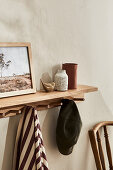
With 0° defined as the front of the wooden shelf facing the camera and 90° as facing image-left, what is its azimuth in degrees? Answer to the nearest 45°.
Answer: approximately 315°

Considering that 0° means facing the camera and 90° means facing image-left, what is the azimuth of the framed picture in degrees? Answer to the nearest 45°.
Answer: approximately 315°
